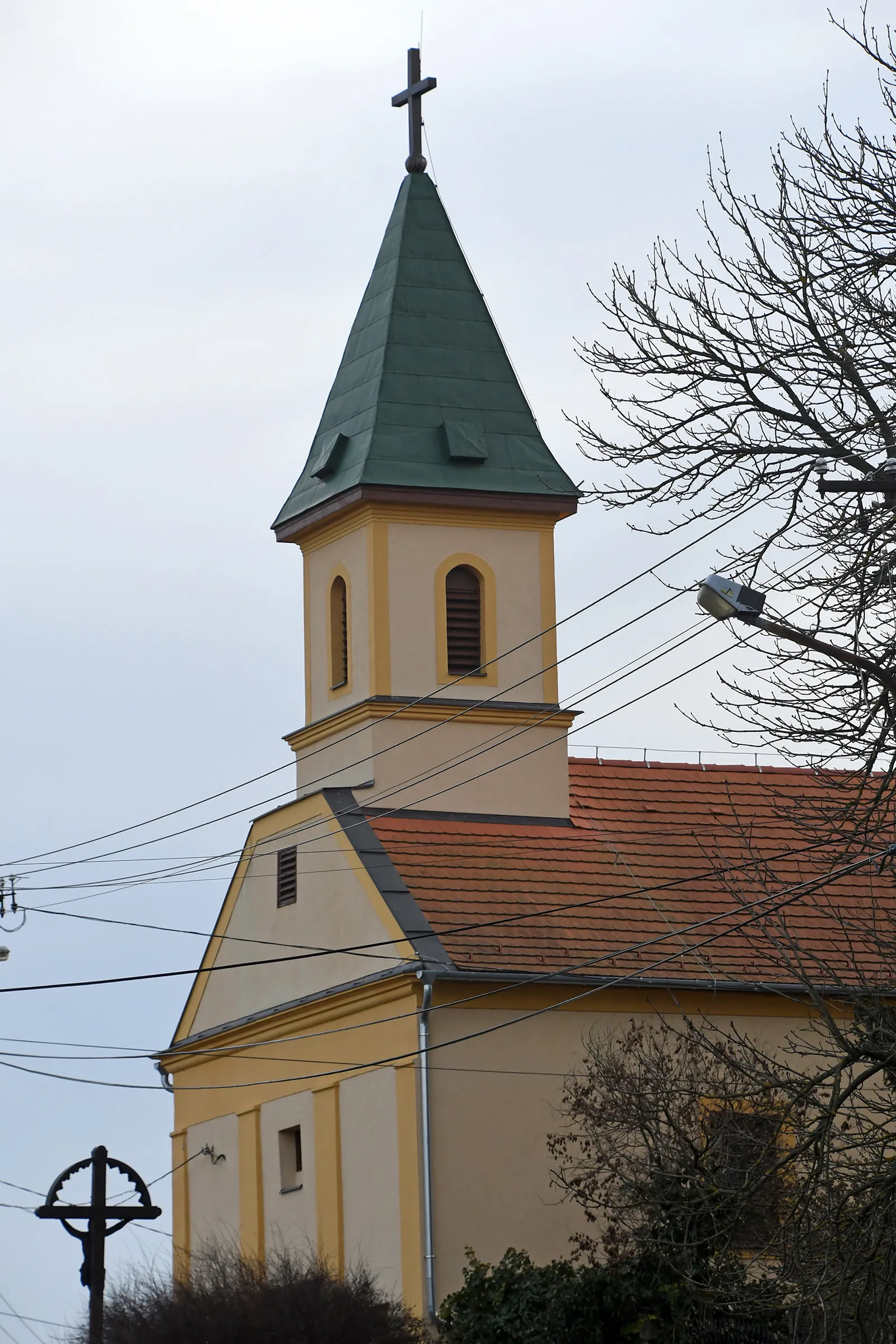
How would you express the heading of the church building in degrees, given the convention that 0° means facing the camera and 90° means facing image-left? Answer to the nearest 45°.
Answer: approximately 45°

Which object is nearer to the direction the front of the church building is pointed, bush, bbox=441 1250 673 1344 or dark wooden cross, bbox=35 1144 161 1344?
the dark wooden cross

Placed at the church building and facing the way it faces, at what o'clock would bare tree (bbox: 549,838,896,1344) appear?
The bare tree is roughly at 10 o'clock from the church building.

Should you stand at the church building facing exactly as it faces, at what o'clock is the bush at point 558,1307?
The bush is roughly at 10 o'clock from the church building.

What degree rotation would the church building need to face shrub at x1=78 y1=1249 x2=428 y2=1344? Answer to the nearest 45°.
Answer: approximately 45° to its left
